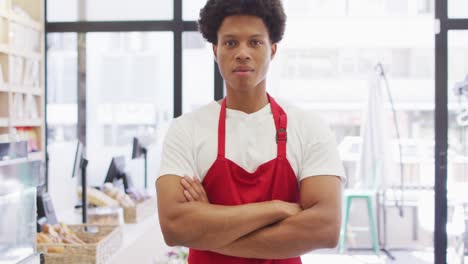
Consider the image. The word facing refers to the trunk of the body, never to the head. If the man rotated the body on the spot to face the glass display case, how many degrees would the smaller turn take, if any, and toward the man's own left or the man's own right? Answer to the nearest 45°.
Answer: approximately 135° to the man's own right

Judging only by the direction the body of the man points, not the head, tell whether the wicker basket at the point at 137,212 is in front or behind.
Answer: behind

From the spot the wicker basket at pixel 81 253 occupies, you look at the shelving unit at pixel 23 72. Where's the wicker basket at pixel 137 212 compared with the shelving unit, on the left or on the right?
right

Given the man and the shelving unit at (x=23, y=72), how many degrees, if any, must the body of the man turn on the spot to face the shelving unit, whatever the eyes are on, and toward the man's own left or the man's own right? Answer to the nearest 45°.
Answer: approximately 135° to the man's own right

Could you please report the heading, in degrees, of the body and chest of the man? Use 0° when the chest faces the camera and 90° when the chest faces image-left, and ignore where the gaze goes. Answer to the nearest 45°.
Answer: approximately 0°
